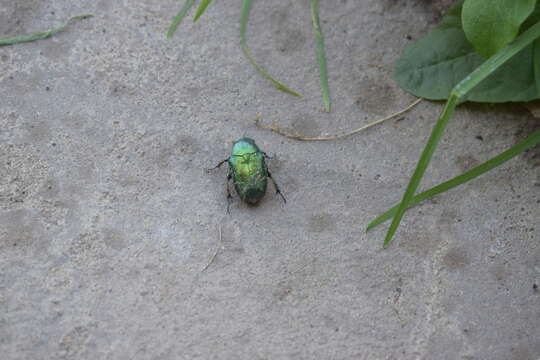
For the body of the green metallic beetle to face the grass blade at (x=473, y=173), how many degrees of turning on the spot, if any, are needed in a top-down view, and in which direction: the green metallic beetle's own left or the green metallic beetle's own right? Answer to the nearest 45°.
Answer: approximately 90° to the green metallic beetle's own right

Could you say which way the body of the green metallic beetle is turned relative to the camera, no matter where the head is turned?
away from the camera

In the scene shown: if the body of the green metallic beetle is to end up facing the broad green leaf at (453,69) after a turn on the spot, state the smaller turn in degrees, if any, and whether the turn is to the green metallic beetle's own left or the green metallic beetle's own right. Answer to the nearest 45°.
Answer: approximately 45° to the green metallic beetle's own right

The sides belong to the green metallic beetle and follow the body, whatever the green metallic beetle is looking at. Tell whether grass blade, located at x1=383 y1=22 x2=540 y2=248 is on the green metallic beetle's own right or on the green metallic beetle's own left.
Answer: on the green metallic beetle's own right

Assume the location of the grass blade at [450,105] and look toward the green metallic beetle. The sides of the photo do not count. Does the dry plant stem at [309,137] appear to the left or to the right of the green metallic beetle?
right

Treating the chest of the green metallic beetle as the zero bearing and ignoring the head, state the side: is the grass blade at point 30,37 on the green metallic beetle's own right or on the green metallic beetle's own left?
on the green metallic beetle's own left

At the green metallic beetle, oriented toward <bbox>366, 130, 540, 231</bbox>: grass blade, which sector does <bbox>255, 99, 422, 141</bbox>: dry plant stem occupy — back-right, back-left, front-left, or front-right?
front-left
